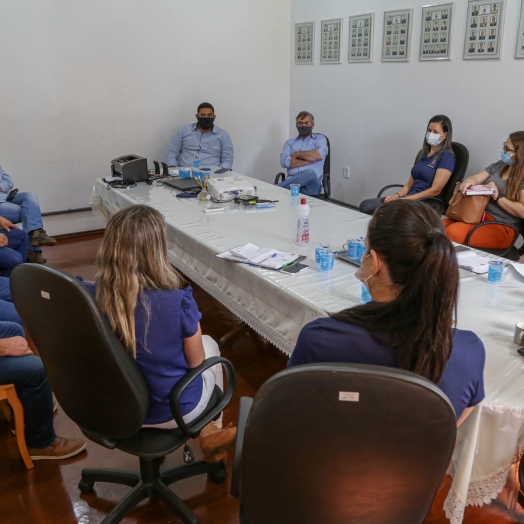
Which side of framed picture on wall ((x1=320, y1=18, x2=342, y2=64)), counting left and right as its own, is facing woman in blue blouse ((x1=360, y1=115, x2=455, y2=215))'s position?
left

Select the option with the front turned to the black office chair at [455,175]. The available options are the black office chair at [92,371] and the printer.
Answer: the black office chair at [92,371]

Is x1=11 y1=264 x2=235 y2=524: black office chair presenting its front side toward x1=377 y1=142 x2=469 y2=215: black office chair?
yes

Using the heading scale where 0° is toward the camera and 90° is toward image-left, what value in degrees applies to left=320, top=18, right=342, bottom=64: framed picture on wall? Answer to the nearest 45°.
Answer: approximately 45°

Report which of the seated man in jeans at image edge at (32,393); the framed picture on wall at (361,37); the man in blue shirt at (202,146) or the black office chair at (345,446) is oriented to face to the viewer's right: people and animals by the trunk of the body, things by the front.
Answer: the seated man in jeans at image edge

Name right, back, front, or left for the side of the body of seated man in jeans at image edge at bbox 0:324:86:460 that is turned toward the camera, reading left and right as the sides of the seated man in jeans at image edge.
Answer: right

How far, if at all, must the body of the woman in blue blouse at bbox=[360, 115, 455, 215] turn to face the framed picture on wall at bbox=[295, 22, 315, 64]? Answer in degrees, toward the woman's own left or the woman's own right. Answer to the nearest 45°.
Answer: approximately 90° to the woman's own right

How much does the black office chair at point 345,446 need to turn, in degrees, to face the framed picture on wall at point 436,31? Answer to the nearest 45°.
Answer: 0° — it already faces it

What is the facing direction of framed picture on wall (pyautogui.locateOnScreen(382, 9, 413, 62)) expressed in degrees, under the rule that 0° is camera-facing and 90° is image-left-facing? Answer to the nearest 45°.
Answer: approximately 45°

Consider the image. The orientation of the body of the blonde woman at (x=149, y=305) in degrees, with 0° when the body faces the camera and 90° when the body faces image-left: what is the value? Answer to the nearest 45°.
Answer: approximately 225°
